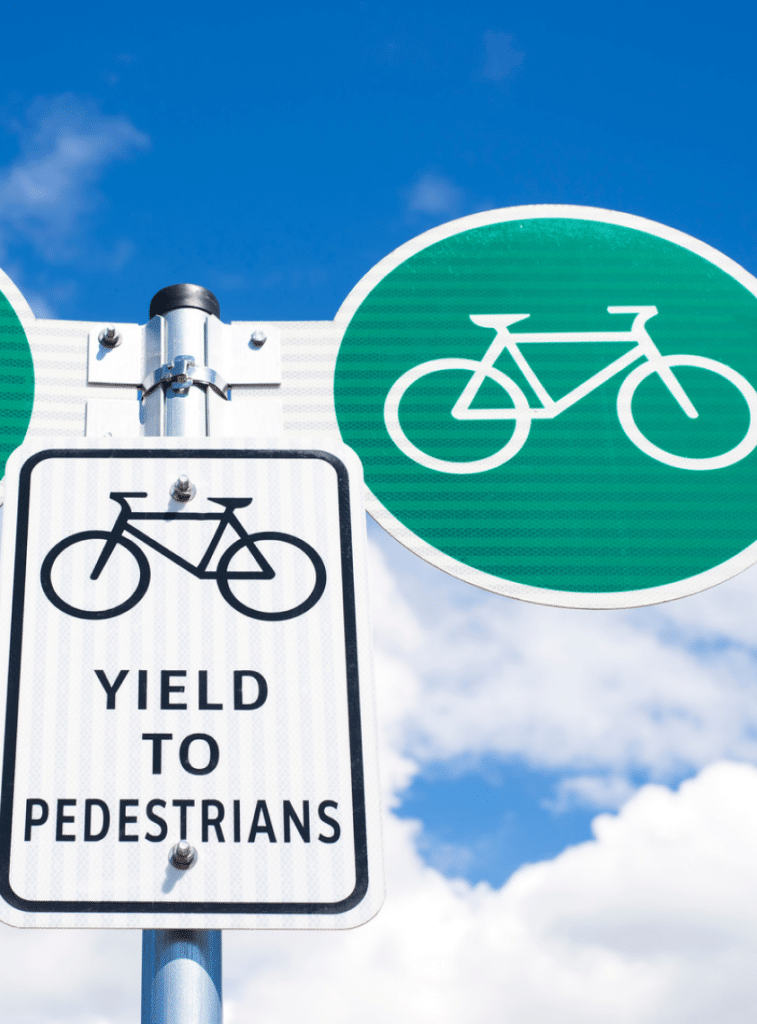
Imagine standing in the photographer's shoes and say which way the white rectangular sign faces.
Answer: facing the viewer

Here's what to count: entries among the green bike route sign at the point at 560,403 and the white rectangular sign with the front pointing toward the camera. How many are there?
2

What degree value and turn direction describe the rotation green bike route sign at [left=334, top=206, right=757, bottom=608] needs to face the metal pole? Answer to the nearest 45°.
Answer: approximately 45° to its right

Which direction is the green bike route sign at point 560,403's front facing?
toward the camera

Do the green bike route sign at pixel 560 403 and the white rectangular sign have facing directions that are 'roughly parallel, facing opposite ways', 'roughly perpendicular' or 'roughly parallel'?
roughly parallel

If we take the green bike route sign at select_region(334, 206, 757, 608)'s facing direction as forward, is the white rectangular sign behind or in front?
in front

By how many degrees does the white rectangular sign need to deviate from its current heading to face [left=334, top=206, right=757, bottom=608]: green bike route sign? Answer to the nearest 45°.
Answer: approximately 135° to its left
